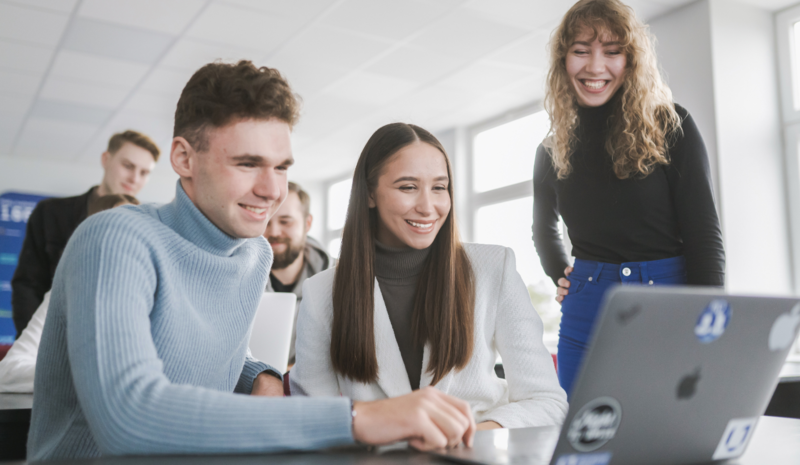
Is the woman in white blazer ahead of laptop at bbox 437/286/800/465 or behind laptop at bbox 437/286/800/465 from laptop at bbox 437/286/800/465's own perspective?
ahead

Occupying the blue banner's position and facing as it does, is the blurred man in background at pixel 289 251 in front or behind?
in front

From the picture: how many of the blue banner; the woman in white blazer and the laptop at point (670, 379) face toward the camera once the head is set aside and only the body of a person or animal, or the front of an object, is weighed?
2

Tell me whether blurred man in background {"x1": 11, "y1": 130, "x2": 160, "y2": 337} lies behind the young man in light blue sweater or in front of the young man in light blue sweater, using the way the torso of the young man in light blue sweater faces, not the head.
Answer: behind

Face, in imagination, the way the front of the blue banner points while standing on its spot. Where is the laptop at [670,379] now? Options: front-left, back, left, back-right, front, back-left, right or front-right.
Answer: front

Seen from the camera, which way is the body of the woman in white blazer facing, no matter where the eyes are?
toward the camera

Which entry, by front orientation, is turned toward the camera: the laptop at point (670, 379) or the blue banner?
the blue banner

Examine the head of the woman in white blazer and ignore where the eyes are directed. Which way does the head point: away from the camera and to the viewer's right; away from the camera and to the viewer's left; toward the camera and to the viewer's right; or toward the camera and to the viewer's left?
toward the camera and to the viewer's right

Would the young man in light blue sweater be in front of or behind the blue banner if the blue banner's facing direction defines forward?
in front

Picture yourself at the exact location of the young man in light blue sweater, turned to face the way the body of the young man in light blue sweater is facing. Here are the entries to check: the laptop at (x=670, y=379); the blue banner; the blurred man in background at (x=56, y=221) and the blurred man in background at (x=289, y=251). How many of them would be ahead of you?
1

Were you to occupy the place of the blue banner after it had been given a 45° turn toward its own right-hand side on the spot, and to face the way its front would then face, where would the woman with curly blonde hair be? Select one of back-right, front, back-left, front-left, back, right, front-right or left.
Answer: front-left

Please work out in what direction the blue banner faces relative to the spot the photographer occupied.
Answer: facing the viewer

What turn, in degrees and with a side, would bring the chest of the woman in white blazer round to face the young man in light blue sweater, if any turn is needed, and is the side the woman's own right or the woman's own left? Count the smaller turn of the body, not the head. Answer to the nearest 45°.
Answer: approximately 45° to the woman's own right

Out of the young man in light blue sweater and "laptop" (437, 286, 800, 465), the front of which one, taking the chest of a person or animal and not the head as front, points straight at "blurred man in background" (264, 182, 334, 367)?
the laptop

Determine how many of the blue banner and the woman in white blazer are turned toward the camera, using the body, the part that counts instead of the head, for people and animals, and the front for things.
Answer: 2

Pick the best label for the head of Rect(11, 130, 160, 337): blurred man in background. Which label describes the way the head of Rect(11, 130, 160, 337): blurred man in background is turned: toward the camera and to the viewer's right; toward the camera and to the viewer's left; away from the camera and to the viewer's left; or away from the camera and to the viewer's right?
toward the camera and to the viewer's right
